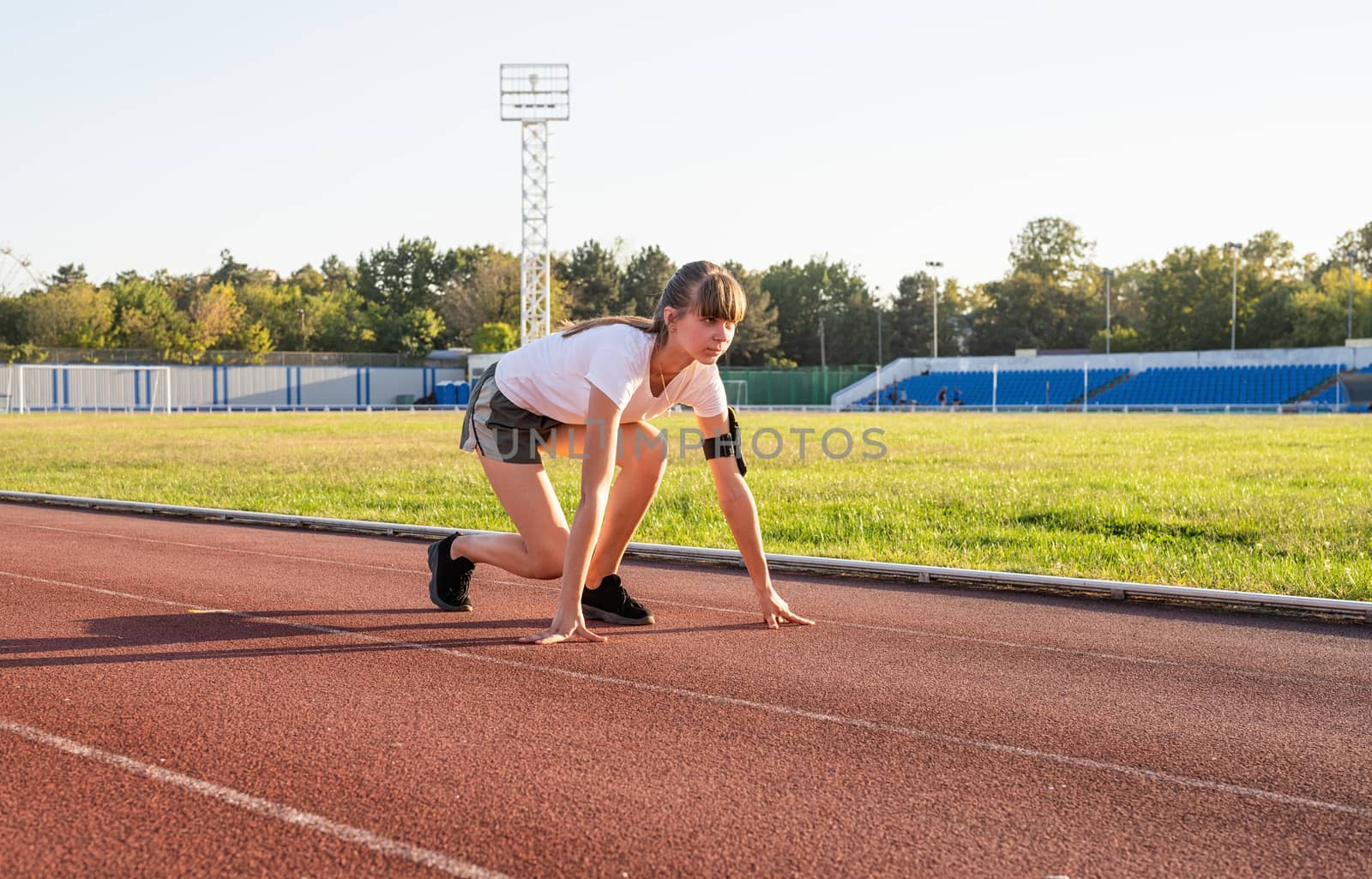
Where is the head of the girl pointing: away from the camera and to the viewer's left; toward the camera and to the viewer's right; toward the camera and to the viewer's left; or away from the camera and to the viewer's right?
toward the camera and to the viewer's right

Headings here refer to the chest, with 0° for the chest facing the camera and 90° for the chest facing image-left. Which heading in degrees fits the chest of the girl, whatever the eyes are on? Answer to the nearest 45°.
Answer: approximately 315°
